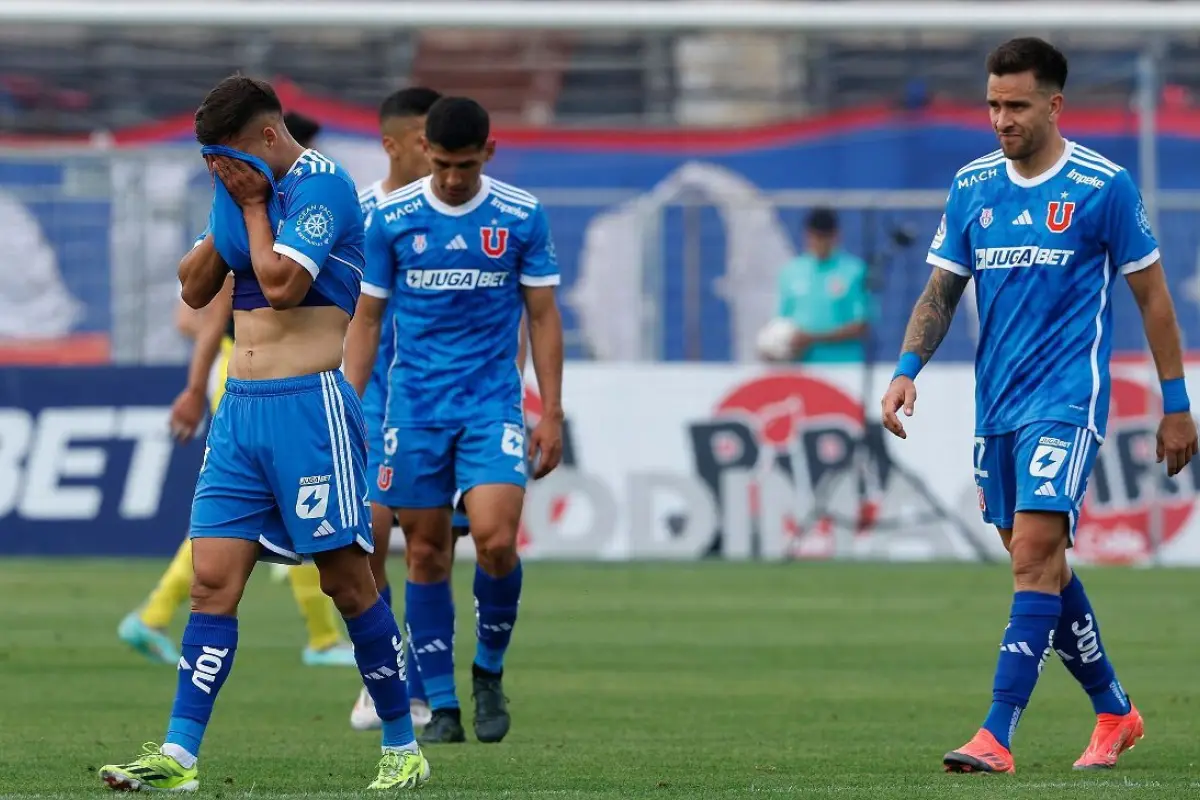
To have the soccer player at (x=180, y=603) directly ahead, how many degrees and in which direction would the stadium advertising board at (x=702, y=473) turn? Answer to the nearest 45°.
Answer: approximately 45° to its right

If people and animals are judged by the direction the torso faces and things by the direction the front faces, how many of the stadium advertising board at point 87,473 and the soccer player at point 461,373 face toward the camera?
2

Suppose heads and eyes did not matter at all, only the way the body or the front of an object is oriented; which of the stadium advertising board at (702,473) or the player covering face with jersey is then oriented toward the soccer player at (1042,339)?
the stadium advertising board

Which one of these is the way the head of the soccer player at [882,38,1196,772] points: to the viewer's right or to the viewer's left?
to the viewer's left

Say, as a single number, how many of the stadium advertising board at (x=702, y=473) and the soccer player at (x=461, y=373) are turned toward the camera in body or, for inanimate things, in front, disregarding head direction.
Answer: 2

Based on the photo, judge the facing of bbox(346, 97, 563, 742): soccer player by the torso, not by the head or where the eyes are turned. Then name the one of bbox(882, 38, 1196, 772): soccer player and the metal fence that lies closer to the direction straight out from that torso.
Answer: the soccer player
